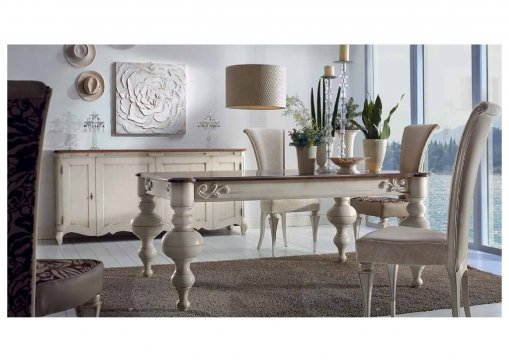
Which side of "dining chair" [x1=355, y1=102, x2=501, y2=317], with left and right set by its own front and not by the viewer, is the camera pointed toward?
left

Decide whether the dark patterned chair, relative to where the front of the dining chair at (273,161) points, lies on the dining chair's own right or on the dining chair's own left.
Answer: on the dining chair's own right

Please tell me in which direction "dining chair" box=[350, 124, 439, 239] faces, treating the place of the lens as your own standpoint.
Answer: facing the viewer and to the left of the viewer

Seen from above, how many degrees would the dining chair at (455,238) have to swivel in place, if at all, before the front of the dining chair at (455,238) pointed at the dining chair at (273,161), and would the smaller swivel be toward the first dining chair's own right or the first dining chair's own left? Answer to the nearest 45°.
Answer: approximately 45° to the first dining chair's own right

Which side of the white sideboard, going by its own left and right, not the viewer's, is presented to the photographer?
front

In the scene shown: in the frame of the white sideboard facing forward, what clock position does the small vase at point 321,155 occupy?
The small vase is roughly at 11 o'clock from the white sideboard.

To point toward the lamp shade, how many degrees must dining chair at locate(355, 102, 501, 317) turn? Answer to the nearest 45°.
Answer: approximately 45° to its right

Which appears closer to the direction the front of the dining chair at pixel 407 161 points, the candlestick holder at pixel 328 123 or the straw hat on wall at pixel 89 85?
the candlestick holder

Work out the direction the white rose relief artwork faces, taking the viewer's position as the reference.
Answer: facing the viewer

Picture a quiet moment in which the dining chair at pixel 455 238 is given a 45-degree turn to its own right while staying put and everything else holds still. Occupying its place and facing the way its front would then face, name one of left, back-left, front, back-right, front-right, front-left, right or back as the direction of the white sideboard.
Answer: front

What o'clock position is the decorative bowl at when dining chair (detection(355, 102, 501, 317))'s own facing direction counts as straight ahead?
The decorative bowl is roughly at 2 o'clock from the dining chair.
